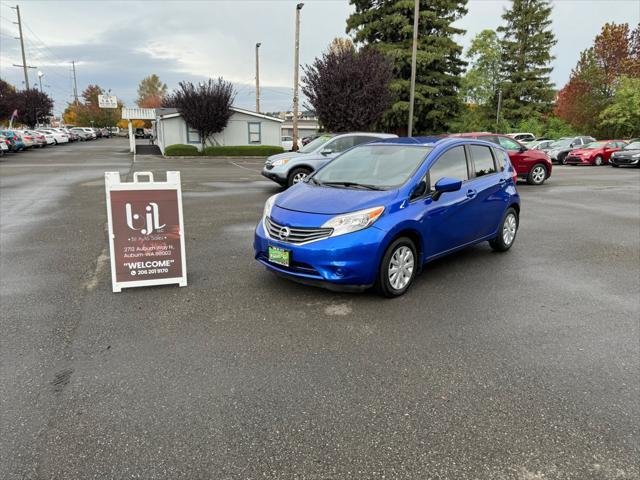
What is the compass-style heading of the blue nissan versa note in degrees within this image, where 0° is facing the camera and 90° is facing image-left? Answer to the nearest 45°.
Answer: approximately 45°

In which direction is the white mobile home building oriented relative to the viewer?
toward the camera

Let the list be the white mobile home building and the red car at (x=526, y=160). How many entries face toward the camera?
1

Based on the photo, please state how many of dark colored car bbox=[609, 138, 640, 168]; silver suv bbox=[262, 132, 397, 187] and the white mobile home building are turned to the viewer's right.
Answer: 0

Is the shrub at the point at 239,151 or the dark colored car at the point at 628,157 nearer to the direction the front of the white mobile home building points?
the shrub

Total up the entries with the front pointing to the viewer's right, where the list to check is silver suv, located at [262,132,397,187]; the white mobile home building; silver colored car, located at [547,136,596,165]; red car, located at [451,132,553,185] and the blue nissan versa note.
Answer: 1

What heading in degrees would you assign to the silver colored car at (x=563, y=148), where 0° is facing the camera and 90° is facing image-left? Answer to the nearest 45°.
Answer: approximately 45°

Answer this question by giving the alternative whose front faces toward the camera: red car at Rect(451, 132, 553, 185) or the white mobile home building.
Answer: the white mobile home building

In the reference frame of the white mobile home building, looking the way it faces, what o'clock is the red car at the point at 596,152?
The red car is roughly at 10 o'clock from the white mobile home building.

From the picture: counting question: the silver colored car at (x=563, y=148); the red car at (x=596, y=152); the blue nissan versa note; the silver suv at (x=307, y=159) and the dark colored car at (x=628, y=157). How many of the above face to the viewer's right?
0

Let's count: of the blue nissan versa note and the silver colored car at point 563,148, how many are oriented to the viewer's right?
0

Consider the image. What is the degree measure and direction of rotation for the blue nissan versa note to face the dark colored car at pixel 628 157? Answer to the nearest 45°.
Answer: approximately 180°

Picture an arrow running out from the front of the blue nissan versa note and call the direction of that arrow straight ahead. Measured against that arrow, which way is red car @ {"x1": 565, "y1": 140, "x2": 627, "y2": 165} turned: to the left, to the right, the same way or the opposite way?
the same way

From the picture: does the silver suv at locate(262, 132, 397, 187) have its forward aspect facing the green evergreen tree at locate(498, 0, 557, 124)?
no

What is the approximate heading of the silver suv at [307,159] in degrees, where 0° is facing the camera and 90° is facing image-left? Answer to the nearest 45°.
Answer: approximately 45°

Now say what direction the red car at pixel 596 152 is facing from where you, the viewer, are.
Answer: facing the viewer and to the left of the viewer

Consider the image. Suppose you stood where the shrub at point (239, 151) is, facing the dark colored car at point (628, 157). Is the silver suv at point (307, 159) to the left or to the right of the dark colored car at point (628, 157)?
right
